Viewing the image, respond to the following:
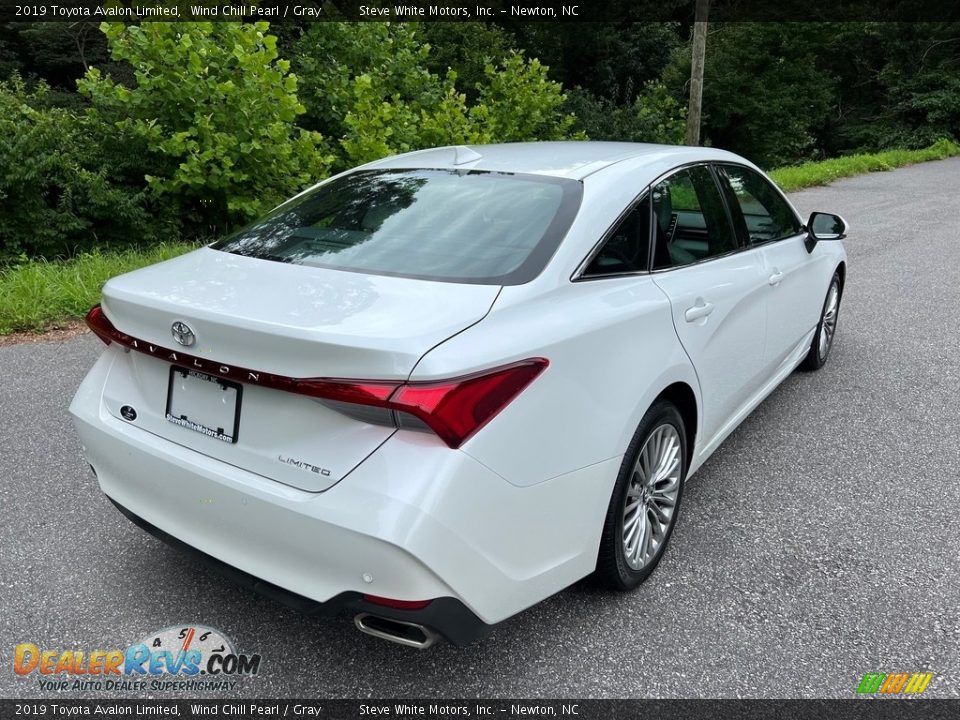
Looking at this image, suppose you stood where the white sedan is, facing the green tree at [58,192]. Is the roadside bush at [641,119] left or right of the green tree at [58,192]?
right

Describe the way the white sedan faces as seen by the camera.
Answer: facing away from the viewer and to the right of the viewer

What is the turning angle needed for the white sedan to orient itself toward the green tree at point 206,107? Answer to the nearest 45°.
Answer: approximately 45° to its left

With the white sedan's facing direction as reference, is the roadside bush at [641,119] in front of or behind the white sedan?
in front

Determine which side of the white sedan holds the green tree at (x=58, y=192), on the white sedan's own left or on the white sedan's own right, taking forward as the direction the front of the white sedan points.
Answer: on the white sedan's own left

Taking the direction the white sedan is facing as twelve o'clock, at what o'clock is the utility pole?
The utility pole is roughly at 11 o'clock from the white sedan.

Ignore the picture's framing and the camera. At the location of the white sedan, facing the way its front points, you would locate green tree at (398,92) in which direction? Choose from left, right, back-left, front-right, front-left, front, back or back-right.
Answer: front-left

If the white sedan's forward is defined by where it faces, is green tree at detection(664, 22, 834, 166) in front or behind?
in front
